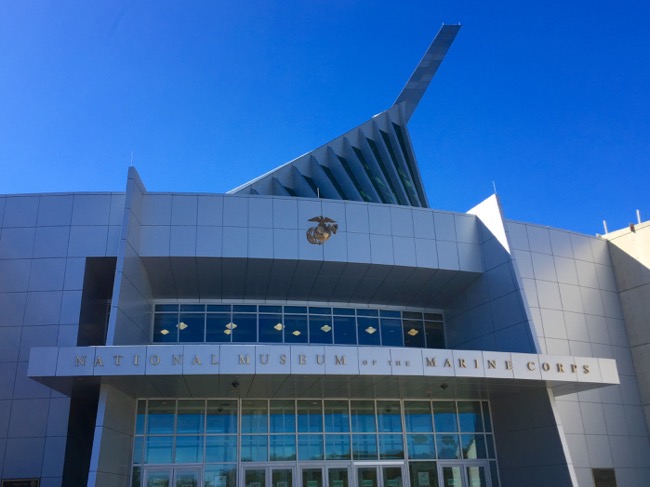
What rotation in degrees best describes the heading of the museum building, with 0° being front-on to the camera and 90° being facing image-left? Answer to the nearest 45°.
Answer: approximately 0°
